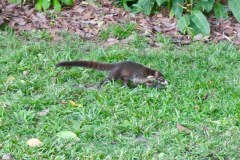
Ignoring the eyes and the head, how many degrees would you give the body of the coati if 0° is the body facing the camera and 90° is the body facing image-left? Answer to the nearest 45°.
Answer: approximately 270°
